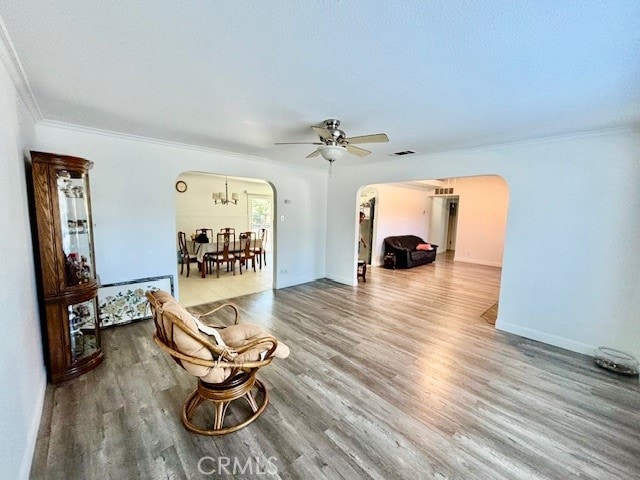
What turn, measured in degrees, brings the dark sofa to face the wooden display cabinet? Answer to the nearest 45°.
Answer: approximately 90° to its right

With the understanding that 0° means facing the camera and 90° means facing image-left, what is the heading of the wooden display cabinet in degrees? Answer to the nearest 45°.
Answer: approximately 315°

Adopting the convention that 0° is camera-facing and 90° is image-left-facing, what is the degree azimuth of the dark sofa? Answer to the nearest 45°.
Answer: approximately 315°

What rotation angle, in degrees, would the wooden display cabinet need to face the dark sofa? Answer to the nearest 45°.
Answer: approximately 45° to its left
